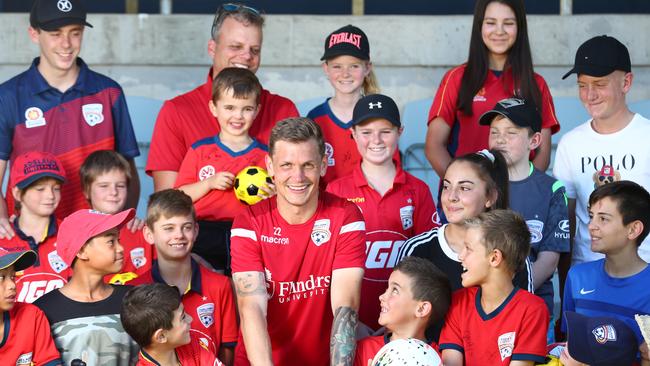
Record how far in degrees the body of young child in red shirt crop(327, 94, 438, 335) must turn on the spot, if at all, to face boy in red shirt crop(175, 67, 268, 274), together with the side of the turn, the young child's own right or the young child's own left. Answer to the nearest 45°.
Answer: approximately 90° to the young child's own right

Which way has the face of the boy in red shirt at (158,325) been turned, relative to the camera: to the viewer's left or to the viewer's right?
to the viewer's right

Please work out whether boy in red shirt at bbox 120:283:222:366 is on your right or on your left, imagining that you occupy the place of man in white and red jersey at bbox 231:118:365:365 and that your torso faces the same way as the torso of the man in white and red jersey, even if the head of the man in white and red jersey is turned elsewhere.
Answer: on your right

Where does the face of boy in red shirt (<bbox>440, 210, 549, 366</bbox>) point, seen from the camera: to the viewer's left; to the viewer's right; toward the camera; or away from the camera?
to the viewer's left

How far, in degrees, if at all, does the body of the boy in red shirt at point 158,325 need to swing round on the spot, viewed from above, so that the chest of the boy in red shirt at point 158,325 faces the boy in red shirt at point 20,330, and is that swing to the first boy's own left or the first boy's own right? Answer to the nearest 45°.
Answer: approximately 135° to the first boy's own right

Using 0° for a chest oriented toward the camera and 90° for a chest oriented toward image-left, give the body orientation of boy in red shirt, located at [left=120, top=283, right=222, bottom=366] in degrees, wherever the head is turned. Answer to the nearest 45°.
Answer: approximately 315°

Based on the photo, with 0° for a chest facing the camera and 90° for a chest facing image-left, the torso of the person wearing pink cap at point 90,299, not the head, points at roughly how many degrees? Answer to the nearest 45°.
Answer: approximately 315°

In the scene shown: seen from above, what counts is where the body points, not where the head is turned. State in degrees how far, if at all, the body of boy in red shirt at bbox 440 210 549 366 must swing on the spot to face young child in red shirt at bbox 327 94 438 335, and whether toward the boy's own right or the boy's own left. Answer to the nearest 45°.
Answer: approximately 90° to the boy's own right
